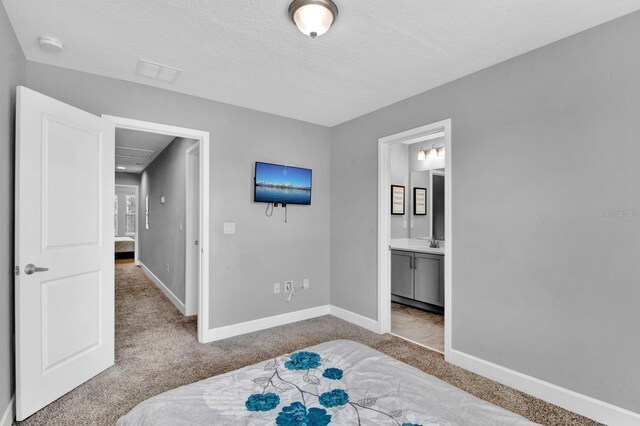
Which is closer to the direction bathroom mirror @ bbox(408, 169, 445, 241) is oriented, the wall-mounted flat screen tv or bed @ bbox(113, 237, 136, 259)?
the wall-mounted flat screen tv

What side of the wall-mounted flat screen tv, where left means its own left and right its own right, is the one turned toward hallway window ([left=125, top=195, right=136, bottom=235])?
back

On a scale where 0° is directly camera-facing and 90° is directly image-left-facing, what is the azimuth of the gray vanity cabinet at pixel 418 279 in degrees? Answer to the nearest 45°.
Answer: approximately 45°

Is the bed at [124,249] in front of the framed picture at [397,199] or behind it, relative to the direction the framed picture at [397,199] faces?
behind

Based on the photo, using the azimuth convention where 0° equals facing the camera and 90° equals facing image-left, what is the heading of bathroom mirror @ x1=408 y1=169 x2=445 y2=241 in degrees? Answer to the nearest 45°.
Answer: approximately 45°

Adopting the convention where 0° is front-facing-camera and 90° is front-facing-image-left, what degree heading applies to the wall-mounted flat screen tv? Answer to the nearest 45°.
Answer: approximately 315°

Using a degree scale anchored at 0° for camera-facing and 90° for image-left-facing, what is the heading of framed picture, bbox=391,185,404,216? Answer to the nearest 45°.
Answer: approximately 315°

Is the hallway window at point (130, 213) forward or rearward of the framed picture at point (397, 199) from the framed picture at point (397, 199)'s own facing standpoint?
rearward
